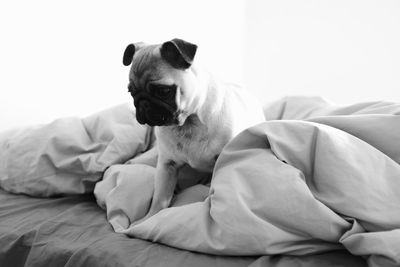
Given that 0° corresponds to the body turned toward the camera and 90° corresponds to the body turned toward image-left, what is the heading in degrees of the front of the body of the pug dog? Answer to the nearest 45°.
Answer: approximately 45°
